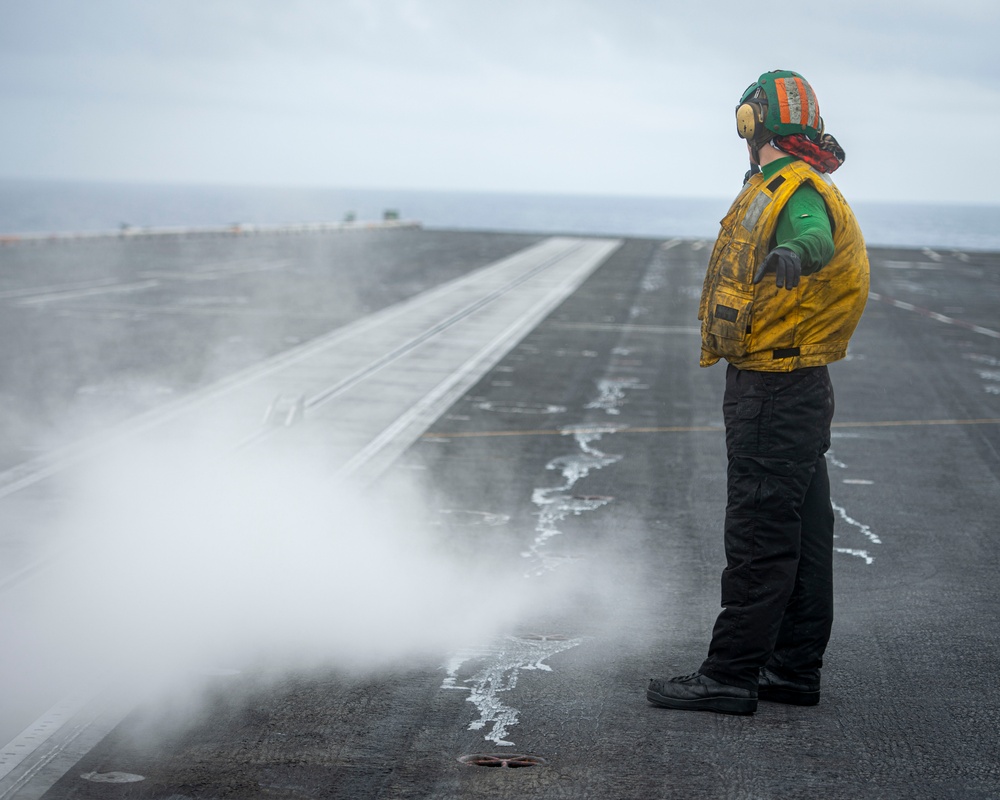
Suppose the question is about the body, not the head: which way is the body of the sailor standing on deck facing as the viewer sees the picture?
to the viewer's left

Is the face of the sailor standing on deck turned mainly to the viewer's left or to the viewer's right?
to the viewer's left
